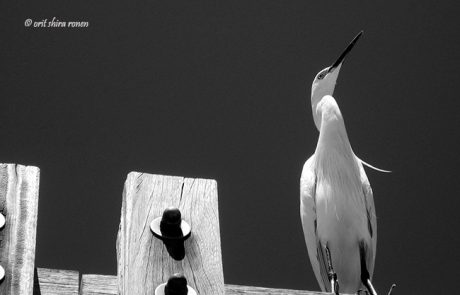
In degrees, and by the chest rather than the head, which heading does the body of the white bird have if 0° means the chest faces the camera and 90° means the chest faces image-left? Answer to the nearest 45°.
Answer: approximately 0°

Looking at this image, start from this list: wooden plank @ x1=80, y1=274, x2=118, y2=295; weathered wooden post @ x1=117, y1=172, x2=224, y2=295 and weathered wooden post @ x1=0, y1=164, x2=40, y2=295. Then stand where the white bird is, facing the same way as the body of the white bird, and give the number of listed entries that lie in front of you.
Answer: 3
